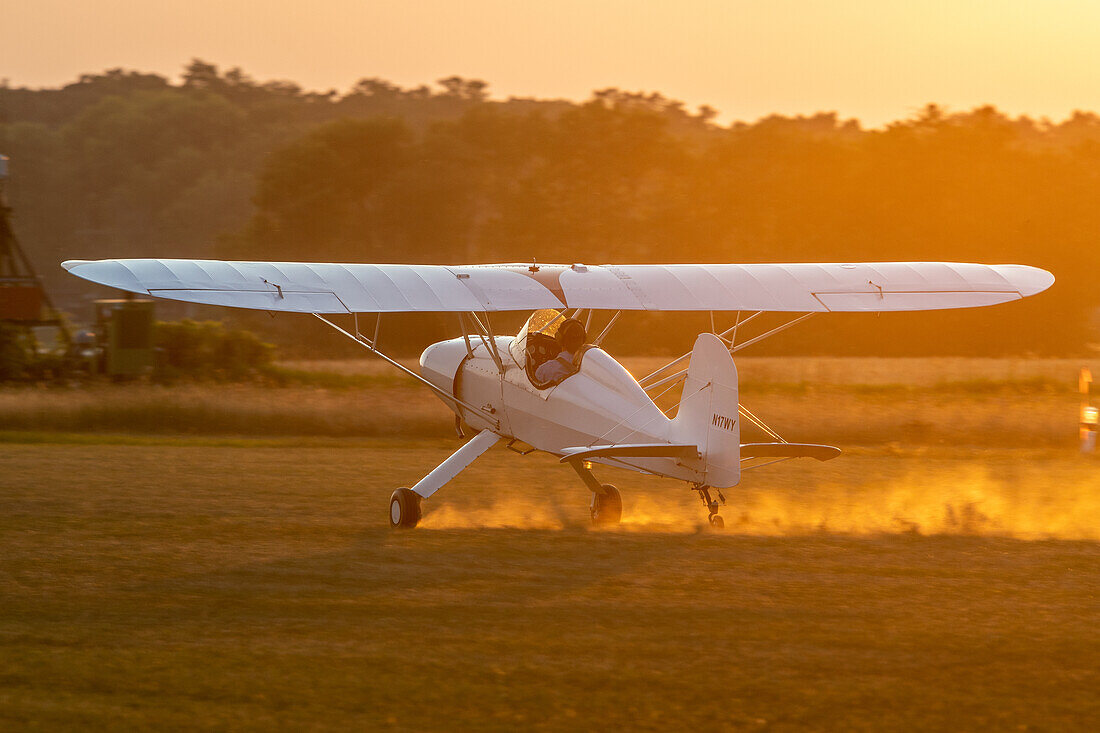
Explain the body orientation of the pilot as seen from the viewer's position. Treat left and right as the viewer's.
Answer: facing away from the viewer and to the left of the viewer

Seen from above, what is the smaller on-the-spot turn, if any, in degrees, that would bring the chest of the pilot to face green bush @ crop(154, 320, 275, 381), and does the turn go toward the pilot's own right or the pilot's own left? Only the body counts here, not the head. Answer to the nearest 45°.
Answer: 0° — they already face it

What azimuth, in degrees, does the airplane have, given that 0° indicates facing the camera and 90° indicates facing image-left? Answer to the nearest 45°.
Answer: approximately 135°

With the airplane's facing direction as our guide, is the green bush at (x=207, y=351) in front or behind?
in front

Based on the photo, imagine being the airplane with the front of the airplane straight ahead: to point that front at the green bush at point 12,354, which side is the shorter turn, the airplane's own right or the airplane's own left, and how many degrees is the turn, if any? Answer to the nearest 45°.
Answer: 0° — it already faces it

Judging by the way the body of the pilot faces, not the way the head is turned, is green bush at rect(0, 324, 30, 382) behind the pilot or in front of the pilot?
in front
